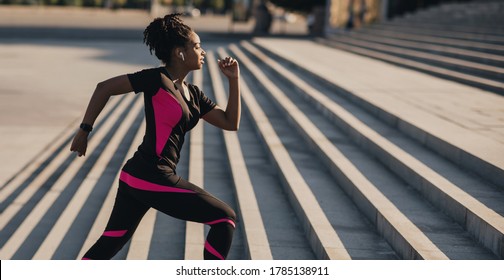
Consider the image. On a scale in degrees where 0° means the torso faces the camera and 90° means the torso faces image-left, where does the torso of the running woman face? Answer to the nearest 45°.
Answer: approximately 270°

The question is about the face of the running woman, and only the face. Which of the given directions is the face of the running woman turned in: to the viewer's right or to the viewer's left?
to the viewer's right
